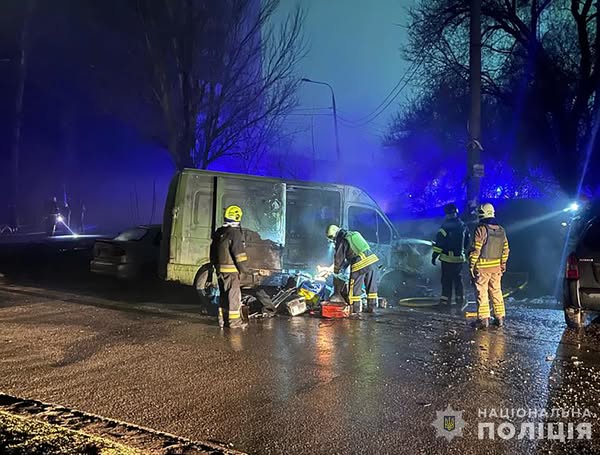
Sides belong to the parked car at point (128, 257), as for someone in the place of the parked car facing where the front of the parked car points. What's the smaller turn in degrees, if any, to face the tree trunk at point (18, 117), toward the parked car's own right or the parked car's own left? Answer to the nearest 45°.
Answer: approximately 45° to the parked car's own left

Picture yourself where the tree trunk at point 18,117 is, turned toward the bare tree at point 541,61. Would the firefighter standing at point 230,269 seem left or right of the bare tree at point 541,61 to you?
right

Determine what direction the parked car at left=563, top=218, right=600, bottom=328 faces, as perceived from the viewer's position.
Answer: facing away from the viewer

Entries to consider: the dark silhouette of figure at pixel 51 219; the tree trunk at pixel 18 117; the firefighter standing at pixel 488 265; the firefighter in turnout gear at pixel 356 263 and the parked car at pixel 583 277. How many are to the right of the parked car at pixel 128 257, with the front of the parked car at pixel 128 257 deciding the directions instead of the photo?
3

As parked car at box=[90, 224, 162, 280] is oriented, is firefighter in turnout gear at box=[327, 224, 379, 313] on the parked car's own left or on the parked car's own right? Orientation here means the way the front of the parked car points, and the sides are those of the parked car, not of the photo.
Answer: on the parked car's own right

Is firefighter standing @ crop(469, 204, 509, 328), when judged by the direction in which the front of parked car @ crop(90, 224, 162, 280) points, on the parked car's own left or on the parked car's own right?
on the parked car's own right

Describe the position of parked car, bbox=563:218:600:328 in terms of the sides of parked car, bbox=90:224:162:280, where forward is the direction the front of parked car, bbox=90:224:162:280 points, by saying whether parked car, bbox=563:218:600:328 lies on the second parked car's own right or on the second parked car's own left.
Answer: on the second parked car's own right

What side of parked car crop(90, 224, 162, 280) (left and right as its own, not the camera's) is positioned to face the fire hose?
right

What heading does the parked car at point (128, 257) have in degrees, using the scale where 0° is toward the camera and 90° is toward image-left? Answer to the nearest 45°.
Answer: approximately 225°

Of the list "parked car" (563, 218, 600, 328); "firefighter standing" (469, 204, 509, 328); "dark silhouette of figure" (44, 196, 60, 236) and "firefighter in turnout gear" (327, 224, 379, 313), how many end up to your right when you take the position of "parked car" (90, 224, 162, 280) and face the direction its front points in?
3

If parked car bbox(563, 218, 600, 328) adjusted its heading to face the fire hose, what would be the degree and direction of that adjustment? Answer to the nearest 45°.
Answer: approximately 45° to its left

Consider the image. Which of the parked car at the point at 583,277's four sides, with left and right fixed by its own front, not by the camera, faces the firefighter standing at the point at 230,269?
left
